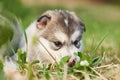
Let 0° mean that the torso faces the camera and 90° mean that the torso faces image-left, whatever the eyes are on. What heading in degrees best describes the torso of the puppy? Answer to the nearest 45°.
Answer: approximately 315°

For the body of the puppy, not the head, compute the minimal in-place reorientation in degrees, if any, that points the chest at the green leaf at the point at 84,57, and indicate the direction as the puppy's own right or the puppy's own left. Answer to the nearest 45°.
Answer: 0° — it already faces it
